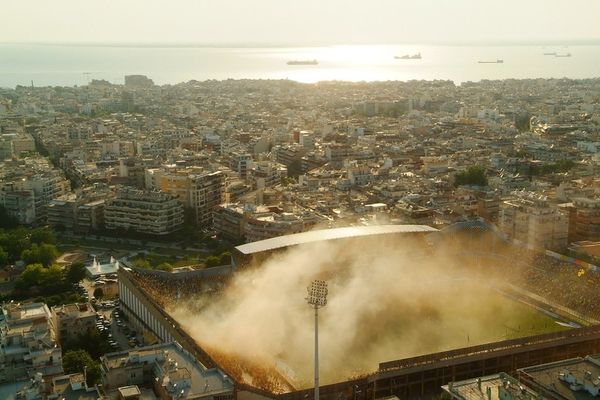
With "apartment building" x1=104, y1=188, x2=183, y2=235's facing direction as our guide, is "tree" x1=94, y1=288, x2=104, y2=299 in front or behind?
in front

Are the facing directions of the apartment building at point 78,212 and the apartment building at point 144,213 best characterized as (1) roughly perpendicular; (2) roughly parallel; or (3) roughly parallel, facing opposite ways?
roughly parallel

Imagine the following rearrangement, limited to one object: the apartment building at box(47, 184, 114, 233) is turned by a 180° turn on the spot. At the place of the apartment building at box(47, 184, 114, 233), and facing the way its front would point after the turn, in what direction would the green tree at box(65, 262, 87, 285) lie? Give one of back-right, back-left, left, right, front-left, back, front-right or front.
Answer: back

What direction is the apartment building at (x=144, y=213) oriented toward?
toward the camera

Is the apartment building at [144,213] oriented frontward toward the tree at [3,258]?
no

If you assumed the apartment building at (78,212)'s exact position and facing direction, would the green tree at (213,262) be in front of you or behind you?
in front

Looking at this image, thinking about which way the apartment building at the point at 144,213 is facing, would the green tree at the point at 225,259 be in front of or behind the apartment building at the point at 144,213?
in front

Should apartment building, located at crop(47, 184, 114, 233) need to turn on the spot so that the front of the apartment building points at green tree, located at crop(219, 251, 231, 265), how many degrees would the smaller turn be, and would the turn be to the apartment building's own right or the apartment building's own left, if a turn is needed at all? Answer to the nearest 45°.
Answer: approximately 45° to the apartment building's own left

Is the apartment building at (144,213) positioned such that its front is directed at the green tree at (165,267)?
yes

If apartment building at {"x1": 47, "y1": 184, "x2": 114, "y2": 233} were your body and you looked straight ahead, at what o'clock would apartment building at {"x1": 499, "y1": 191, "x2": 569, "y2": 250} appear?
apartment building at {"x1": 499, "y1": 191, "x2": 569, "y2": 250} is roughly at 10 o'clock from apartment building at {"x1": 47, "y1": 184, "x2": 114, "y2": 233}.

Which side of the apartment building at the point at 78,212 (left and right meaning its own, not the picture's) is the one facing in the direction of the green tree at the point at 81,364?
front

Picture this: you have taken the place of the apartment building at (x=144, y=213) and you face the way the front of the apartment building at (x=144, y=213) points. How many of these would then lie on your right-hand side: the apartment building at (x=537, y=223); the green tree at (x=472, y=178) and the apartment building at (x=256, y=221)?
0

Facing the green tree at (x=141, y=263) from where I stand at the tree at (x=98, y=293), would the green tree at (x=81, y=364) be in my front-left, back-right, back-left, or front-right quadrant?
back-right

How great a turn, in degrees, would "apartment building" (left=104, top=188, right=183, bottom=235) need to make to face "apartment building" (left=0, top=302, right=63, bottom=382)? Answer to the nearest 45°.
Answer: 0° — it already faces it

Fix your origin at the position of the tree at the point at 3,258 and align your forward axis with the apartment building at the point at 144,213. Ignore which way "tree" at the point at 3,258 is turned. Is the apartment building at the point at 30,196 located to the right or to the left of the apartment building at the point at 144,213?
left

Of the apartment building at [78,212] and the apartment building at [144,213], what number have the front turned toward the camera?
2

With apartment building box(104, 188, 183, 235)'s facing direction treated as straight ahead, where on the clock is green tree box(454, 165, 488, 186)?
The green tree is roughly at 9 o'clock from the apartment building.

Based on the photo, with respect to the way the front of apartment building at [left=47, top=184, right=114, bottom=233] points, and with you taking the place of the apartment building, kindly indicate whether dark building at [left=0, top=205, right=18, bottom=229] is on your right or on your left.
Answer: on your right

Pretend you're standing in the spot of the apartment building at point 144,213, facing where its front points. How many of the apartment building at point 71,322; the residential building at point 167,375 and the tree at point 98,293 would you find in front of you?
3

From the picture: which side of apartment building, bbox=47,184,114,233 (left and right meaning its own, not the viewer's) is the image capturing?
front

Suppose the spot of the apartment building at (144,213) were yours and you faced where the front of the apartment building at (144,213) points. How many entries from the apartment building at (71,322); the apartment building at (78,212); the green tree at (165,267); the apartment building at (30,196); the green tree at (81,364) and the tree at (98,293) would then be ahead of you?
4

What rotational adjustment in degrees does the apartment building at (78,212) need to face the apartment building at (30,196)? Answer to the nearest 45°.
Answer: approximately 135° to its right
